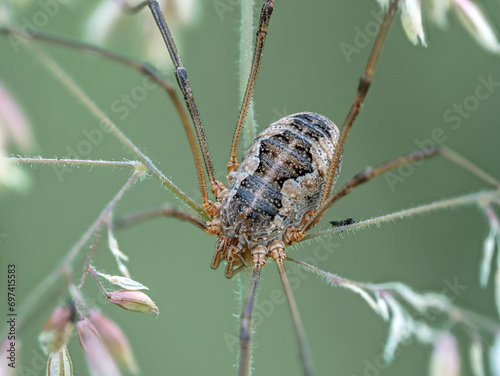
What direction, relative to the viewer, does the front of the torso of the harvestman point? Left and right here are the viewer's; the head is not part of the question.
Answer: facing the viewer and to the left of the viewer

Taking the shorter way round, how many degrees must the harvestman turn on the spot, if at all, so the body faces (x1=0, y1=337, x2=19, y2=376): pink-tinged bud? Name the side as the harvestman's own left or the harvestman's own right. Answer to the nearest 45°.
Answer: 0° — it already faces it
